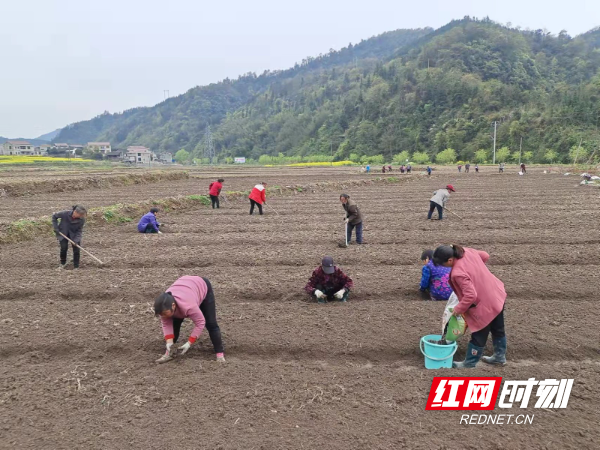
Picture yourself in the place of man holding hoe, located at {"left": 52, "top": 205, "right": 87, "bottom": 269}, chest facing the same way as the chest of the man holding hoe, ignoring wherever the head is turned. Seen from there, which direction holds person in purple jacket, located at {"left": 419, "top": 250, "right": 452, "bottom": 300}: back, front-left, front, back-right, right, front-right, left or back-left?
front

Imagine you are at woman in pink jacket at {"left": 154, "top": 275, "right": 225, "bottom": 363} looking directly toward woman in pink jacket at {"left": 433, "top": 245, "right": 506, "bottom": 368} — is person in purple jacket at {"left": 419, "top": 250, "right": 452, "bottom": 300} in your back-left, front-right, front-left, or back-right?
front-left

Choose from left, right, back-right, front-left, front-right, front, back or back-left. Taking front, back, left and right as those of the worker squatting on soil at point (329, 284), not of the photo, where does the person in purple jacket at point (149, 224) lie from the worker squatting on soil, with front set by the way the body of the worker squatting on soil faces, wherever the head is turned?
back-right

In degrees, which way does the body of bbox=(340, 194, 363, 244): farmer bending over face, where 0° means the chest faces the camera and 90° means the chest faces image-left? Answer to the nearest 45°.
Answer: approximately 45°

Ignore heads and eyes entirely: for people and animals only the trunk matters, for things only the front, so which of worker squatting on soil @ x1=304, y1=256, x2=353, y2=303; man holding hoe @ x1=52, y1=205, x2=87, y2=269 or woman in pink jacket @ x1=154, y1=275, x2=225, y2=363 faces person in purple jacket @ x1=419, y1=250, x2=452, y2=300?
the man holding hoe

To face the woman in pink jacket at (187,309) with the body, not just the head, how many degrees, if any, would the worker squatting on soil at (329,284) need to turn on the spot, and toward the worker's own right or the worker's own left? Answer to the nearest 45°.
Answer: approximately 45° to the worker's own right

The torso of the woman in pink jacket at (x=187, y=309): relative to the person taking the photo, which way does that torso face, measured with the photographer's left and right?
facing the viewer and to the left of the viewer

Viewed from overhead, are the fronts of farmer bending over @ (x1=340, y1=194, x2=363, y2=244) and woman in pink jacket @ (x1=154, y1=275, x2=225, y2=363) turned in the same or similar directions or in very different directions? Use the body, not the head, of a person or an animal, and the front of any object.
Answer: same or similar directions

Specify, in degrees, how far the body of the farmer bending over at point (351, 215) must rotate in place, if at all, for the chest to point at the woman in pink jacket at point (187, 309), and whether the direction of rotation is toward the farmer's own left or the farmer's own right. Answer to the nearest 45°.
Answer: approximately 45° to the farmer's own left

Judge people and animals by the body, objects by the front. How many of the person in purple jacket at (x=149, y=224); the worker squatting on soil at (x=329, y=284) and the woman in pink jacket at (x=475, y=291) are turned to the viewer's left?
1

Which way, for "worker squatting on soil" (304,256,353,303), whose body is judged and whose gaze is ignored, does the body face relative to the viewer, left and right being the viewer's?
facing the viewer

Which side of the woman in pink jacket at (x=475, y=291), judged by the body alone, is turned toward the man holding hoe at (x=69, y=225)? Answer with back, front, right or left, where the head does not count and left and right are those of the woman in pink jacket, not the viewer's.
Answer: front

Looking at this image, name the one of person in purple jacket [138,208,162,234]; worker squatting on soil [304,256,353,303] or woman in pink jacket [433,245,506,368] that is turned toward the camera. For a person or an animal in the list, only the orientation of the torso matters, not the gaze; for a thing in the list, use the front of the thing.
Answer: the worker squatting on soil

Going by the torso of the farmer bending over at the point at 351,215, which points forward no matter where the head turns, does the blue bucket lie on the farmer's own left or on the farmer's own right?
on the farmer's own left

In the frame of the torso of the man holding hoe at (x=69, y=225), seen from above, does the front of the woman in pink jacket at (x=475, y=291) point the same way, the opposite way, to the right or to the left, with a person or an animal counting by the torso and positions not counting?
the opposite way

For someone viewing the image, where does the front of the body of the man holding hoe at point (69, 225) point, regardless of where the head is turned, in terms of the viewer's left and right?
facing the viewer and to the right of the viewer

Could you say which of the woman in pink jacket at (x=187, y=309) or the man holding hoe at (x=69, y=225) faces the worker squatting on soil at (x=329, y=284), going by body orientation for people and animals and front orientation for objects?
the man holding hoe
